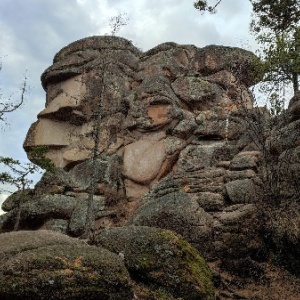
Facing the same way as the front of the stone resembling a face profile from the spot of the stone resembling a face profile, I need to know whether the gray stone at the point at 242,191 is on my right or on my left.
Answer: on my left

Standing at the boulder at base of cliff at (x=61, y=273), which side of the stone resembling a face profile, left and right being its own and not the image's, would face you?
left

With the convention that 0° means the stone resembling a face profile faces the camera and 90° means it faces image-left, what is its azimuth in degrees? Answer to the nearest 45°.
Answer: approximately 90°

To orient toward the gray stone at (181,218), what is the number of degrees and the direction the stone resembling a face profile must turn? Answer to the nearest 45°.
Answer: approximately 90° to its left
